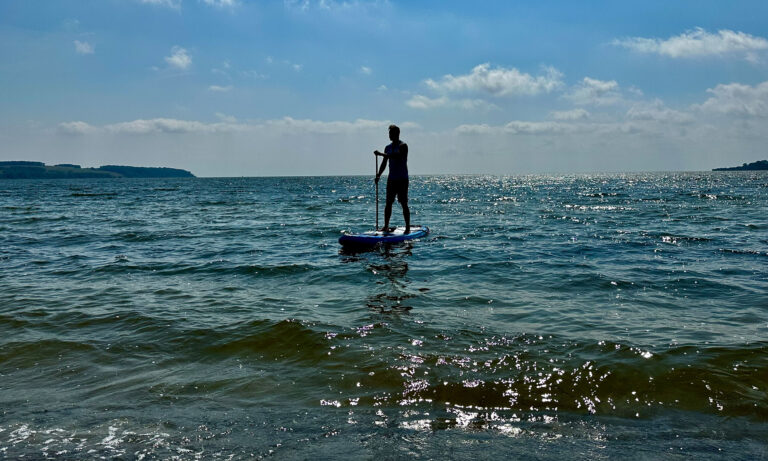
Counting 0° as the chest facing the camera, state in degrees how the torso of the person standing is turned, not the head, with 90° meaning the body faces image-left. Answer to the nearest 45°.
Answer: approximately 45°
